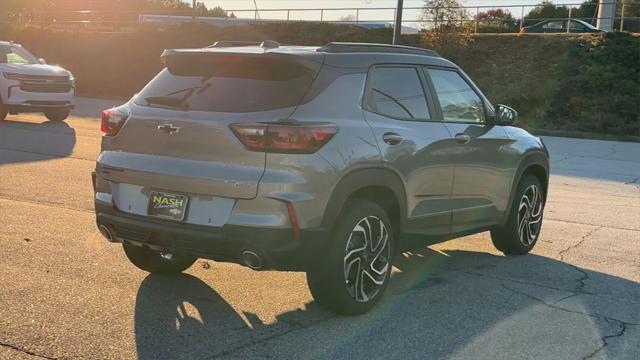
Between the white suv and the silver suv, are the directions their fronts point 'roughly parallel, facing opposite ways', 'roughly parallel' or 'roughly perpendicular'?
roughly perpendicular

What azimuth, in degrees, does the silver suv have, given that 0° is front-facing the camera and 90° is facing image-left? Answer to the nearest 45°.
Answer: approximately 225°

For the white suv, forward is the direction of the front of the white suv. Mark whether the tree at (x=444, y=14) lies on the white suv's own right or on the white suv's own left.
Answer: on the white suv's own left

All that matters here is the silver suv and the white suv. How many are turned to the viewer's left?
0

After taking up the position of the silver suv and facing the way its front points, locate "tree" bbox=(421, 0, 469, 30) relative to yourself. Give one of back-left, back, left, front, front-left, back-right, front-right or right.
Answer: front-left

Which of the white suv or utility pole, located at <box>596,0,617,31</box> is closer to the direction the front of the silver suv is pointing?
the utility pole

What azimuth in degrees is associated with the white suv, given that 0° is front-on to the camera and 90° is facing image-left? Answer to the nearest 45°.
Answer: approximately 315°
